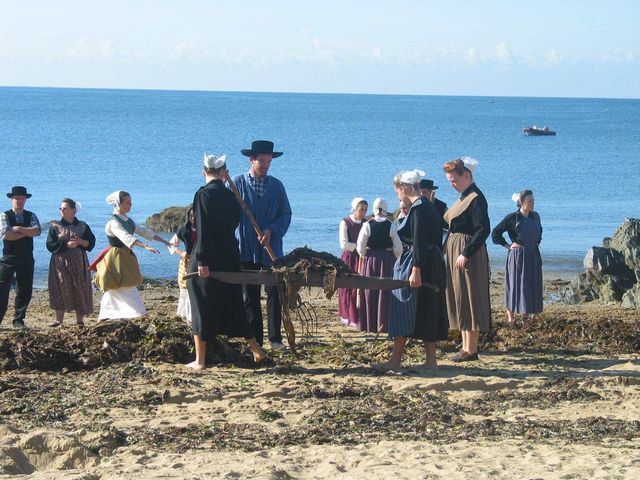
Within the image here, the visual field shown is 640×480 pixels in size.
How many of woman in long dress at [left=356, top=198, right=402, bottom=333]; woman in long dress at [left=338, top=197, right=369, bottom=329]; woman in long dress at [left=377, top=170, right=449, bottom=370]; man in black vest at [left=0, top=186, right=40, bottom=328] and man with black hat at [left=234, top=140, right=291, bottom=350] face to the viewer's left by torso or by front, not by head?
1

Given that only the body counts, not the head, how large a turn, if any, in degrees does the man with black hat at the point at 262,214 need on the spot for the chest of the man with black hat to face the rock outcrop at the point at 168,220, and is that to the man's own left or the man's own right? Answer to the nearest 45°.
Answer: approximately 180°

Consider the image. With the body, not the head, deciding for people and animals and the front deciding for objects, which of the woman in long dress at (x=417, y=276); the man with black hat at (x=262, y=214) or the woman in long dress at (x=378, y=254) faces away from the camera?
the woman in long dress at (x=378, y=254)

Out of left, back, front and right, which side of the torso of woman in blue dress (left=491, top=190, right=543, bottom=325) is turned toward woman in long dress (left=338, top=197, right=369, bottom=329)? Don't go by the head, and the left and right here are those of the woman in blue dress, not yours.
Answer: right

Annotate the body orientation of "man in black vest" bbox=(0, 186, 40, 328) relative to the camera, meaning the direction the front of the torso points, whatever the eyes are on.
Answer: toward the camera

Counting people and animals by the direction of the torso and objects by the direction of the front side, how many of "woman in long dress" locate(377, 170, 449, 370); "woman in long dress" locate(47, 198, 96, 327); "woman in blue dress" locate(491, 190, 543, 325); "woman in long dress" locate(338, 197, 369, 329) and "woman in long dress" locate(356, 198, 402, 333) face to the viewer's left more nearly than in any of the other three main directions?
1

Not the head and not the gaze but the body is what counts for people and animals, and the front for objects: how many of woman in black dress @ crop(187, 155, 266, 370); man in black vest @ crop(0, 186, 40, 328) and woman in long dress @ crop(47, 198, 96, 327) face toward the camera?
2

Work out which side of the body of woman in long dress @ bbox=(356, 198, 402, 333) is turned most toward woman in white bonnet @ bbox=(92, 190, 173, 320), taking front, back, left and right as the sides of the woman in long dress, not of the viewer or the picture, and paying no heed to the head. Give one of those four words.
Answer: left

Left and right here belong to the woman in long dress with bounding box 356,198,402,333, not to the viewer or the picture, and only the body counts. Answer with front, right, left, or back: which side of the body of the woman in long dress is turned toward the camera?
back

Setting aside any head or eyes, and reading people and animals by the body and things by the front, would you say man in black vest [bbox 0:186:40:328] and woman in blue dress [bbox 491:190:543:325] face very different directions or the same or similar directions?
same or similar directions

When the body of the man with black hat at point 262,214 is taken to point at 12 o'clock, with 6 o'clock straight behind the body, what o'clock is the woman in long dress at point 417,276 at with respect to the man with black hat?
The woman in long dress is roughly at 10 o'clock from the man with black hat.

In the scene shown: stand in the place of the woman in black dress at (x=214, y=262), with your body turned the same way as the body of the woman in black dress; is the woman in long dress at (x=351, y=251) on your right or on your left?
on your right

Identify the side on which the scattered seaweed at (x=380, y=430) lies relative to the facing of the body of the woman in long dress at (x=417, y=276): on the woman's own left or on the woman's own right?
on the woman's own left

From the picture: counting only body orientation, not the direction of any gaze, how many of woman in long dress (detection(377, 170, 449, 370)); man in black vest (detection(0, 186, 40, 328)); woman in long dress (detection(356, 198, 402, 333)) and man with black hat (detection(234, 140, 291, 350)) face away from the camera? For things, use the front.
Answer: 1

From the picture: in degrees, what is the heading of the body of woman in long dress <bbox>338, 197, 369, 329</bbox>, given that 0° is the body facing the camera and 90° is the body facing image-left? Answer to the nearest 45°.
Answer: approximately 315°

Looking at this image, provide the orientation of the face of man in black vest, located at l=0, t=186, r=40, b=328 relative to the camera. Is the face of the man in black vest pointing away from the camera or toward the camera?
toward the camera

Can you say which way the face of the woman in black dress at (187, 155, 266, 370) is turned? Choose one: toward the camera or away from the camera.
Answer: away from the camera

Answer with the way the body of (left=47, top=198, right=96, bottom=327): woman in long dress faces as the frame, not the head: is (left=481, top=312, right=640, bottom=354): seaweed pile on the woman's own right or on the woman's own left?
on the woman's own left
